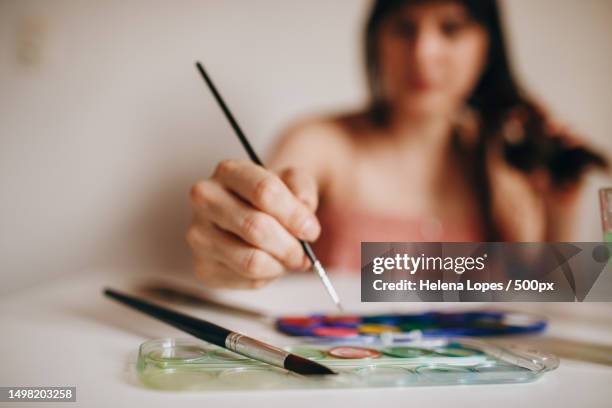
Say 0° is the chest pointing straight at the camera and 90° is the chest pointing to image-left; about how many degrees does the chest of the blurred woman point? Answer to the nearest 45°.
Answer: approximately 0°
